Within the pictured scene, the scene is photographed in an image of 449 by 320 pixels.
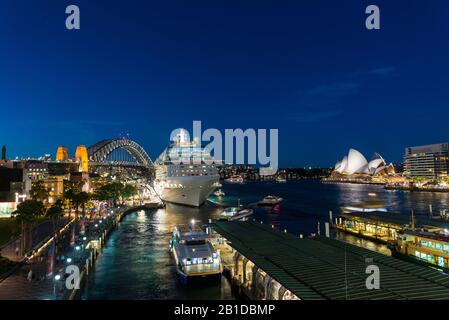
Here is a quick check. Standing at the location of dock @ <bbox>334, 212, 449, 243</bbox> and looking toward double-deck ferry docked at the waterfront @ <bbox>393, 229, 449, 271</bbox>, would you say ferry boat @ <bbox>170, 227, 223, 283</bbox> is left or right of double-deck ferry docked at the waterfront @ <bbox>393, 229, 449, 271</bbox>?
right

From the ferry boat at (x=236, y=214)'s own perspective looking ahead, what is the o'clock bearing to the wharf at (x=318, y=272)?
The wharf is roughly at 3 o'clock from the ferry boat.

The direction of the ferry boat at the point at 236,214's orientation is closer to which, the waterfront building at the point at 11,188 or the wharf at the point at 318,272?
the wharf

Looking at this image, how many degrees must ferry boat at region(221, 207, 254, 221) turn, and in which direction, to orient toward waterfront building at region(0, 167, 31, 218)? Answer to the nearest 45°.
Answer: approximately 180°

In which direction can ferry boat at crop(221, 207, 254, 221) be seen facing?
to the viewer's right

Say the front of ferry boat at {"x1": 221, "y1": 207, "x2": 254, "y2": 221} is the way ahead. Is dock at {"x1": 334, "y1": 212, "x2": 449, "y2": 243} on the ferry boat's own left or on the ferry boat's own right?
on the ferry boat's own right
